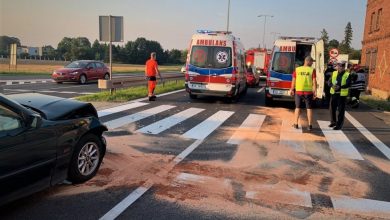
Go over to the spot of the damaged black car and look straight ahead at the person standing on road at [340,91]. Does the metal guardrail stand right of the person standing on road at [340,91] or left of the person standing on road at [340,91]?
left

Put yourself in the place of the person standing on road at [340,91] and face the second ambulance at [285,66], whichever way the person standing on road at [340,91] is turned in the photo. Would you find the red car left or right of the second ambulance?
left

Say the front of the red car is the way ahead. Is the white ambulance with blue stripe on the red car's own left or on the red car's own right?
on the red car's own left

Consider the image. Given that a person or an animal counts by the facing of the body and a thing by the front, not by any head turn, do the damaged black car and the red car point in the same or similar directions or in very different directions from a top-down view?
very different directions

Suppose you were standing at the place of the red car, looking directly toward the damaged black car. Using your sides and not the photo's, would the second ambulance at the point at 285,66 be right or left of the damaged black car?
left

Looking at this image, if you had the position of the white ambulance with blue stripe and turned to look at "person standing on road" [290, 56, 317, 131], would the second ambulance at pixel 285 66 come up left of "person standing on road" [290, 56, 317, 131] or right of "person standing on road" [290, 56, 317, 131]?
left

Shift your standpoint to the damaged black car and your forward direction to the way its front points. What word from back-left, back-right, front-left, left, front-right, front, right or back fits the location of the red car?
front-left

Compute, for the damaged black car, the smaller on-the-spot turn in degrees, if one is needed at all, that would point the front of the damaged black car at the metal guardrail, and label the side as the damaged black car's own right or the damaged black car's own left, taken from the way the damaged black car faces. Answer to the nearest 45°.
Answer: approximately 45° to the damaged black car's own left
